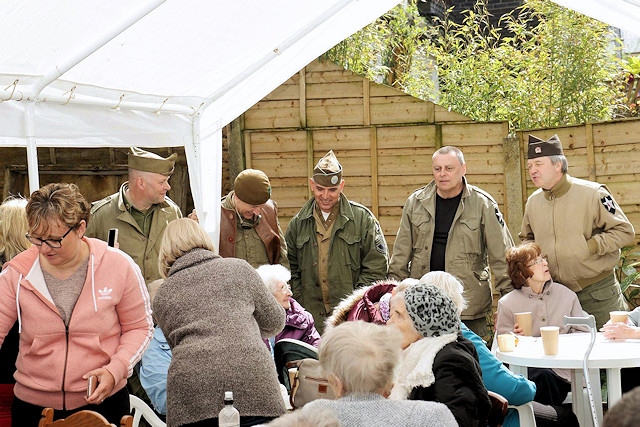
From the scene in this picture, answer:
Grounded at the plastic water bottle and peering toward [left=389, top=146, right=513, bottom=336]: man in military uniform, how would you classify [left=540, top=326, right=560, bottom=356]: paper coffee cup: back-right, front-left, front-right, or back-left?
front-right

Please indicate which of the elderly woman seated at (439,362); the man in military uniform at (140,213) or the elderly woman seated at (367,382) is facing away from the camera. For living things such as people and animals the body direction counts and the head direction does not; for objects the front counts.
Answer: the elderly woman seated at (367,382)

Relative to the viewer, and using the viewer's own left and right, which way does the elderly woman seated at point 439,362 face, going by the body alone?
facing to the left of the viewer

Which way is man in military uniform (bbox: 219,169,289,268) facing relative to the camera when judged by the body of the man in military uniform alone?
toward the camera

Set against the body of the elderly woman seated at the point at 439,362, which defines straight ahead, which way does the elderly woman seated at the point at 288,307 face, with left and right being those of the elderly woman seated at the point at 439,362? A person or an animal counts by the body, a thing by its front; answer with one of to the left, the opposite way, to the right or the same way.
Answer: the opposite way

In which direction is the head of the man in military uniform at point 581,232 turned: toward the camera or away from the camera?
toward the camera

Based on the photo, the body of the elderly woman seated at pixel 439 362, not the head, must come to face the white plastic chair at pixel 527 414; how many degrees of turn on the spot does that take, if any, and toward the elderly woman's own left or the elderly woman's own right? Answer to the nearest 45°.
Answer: approximately 135° to the elderly woman's own right

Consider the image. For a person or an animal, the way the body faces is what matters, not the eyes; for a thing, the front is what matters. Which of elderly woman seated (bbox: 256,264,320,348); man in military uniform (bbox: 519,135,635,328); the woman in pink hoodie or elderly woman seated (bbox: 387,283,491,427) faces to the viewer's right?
elderly woman seated (bbox: 256,264,320,348)

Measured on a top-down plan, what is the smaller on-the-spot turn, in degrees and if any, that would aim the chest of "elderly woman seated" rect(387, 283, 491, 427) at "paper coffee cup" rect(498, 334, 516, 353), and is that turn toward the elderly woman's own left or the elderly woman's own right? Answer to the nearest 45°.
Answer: approximately 90° to the elderly woman's own right

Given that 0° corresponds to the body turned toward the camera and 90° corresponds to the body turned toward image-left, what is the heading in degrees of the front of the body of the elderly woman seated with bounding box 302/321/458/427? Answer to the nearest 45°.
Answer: approximately 180°

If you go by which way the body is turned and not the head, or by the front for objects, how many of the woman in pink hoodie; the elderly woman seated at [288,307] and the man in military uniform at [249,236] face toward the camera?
2

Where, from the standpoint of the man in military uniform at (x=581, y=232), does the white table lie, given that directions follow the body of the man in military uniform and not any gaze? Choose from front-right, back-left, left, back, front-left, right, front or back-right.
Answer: front-left
